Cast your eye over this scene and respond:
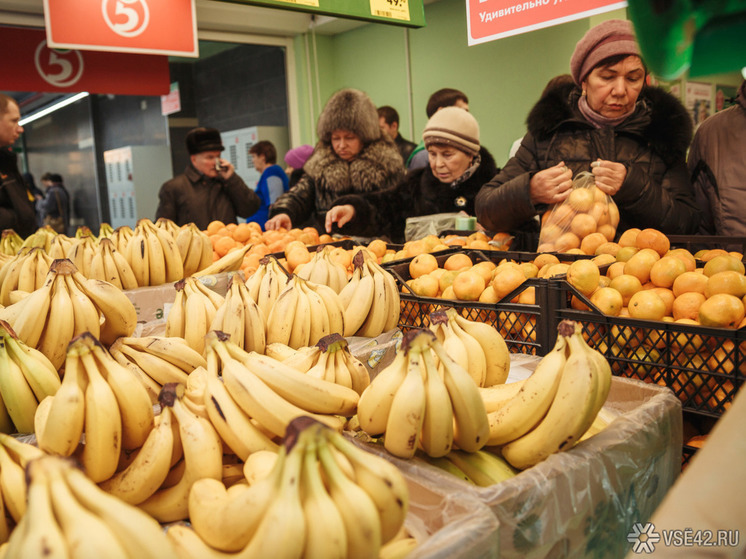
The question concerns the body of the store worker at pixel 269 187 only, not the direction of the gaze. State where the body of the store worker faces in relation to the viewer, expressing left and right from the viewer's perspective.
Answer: facing to the left of the viewer

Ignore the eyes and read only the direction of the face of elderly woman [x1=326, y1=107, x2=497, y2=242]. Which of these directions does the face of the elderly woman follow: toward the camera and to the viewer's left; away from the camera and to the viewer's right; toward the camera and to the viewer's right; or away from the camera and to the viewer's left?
toward the camera and to the viewer's left

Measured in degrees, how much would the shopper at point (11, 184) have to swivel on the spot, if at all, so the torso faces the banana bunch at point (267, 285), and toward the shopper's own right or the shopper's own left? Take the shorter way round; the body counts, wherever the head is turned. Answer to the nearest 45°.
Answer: approximately 90° to the shopper's own right

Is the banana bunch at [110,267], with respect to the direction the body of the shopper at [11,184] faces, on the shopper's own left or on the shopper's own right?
on the shopper's own right

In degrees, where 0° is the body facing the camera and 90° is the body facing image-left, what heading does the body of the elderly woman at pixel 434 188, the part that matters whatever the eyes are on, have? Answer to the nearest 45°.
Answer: approximately 45°

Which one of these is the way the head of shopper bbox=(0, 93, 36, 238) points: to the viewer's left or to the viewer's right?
to the viewer's right
